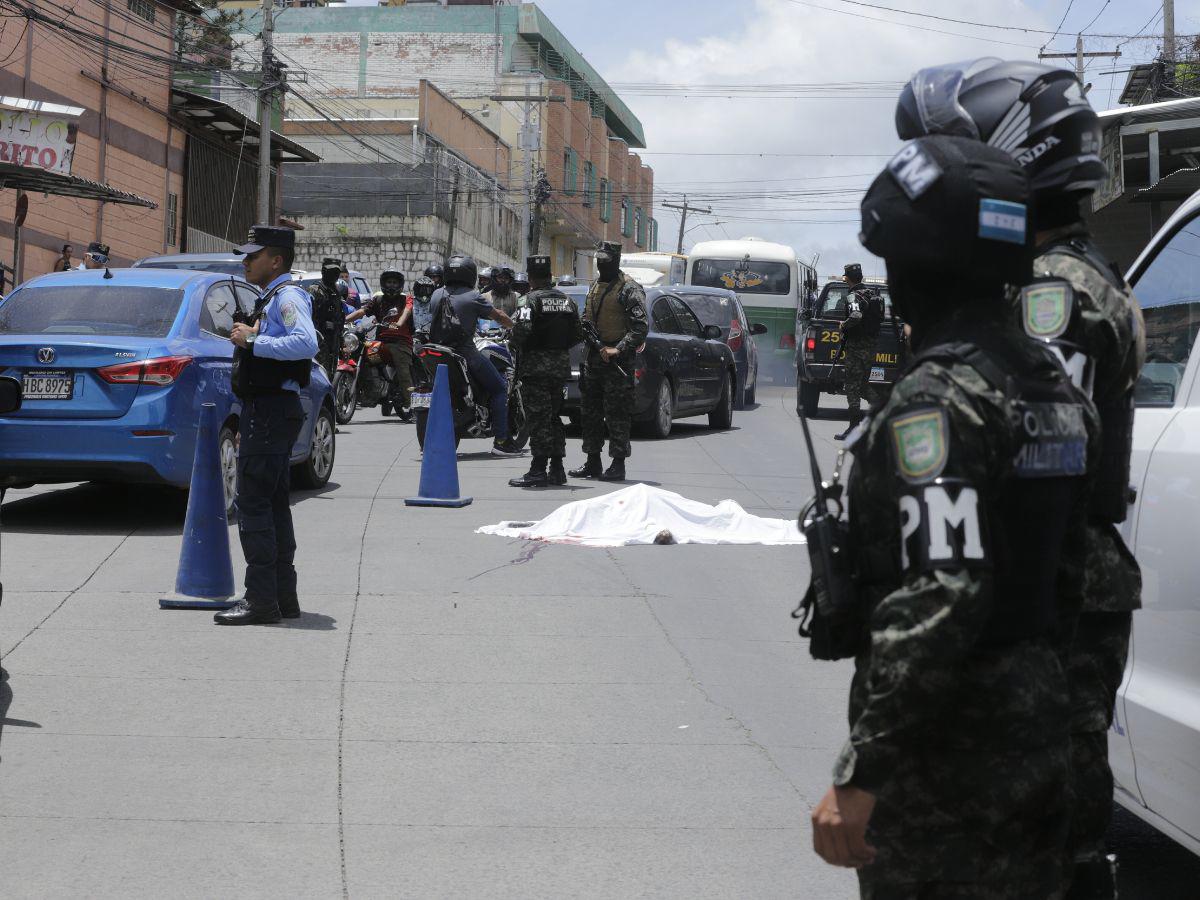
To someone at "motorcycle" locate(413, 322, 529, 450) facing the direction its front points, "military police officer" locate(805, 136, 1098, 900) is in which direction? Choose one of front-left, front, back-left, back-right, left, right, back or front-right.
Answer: back-right

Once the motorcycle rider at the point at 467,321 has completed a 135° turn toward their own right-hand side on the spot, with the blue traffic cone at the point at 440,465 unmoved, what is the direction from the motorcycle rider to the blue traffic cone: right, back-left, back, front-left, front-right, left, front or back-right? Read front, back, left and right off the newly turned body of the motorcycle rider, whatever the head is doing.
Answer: front

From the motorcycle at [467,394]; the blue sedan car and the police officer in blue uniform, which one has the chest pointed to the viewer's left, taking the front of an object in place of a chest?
the police officer in blue uniform

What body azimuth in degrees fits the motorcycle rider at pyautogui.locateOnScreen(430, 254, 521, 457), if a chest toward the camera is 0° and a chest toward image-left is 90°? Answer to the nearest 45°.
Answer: approximately 225°

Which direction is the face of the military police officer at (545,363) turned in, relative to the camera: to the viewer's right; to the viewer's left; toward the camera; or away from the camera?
away from the camera

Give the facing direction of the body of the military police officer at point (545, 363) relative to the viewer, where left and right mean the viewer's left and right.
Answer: facing away from the viewer and to the left of the viewer

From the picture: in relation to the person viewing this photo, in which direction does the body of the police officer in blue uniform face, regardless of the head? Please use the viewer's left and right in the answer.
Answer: facing to the left of the viewer

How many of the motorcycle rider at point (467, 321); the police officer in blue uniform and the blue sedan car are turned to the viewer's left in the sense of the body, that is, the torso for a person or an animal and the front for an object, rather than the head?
1

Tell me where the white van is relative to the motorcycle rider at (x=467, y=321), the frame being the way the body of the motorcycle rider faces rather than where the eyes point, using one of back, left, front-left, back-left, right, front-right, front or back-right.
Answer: back-right

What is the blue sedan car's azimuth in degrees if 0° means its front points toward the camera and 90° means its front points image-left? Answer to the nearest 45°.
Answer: approximately 225°

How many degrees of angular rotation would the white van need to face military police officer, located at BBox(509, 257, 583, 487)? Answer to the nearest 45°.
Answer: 0° — it already faces them

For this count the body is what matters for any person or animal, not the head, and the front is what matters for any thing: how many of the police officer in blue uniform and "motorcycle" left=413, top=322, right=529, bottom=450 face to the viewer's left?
1
